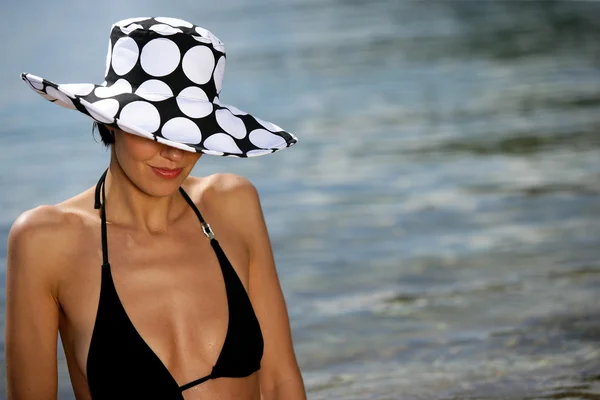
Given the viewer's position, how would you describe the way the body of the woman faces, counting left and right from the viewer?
facing the viewer and to the right of the viewer
